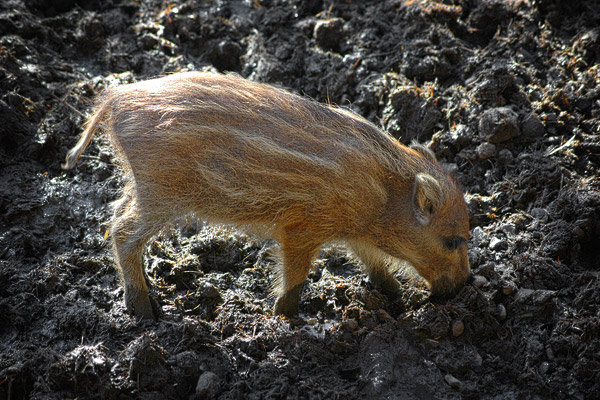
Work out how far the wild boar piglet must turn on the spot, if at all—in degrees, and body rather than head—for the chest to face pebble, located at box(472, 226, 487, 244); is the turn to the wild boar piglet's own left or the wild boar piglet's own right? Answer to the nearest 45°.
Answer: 0° — it already faces it

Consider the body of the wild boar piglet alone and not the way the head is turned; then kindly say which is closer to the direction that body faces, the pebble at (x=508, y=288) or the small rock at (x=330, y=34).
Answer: the pebble

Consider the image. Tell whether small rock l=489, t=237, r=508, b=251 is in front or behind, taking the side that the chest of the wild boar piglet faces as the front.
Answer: in front

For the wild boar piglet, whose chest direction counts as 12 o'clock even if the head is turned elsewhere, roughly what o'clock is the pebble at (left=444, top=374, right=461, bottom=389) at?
The pebble is roughly at 1 o'clock from the wild boar piglet.

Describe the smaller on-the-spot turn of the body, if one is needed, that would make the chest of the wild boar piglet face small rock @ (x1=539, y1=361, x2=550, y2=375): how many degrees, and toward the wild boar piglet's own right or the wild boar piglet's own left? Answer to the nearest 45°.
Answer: approximately 45° to the wild boar piglet's own right

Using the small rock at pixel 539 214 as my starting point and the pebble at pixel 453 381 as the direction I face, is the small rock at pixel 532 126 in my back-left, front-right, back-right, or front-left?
back-right

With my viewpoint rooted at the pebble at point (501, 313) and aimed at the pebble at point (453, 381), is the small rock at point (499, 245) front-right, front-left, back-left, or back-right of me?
back-right

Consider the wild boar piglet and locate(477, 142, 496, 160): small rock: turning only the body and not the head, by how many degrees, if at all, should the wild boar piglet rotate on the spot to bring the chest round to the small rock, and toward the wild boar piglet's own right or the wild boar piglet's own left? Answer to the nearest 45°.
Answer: approximately 45° to the wild boar piglet's own left

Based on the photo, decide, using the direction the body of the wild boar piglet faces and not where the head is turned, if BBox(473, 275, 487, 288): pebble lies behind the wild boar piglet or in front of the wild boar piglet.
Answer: in front

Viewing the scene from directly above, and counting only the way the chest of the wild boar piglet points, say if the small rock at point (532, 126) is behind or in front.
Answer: in front

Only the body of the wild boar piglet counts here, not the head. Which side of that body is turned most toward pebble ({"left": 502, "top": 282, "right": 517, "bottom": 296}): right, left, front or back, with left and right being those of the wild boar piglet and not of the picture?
front

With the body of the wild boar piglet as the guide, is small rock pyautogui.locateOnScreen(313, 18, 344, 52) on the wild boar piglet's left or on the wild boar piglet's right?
on the wild boar piglet's left

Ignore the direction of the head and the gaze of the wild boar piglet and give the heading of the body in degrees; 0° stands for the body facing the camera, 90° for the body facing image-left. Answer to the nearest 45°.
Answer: approximately 270°
